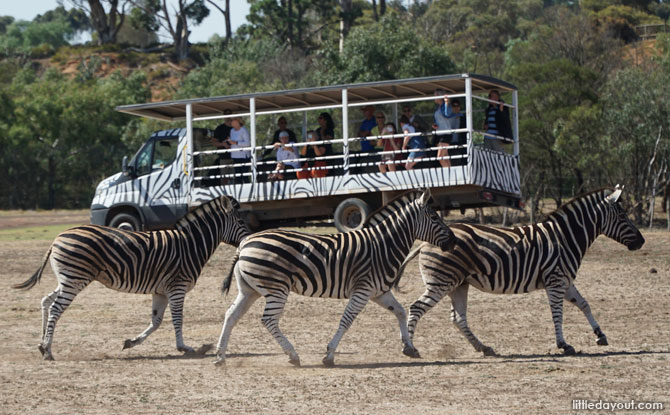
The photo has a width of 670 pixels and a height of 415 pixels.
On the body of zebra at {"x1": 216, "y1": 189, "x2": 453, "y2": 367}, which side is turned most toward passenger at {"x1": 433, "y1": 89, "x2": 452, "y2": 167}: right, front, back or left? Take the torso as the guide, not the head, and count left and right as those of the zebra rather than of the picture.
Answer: left

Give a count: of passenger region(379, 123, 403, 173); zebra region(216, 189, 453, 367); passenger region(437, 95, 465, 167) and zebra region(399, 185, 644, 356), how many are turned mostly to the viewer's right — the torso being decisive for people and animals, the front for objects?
2

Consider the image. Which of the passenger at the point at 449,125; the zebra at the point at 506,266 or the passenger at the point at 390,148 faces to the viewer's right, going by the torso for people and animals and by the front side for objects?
the zebra

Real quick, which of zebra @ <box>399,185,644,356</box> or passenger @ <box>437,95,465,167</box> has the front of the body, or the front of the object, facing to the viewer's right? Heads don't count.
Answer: the zebra

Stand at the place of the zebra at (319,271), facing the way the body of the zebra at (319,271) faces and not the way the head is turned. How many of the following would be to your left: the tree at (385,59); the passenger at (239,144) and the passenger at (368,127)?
3

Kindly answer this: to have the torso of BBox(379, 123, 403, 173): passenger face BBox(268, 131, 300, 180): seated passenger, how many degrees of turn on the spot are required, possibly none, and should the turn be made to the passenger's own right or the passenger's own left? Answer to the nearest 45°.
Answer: approximately 45° to the passenger's own right

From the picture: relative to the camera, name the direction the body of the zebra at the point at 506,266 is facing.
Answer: to the viewer's right

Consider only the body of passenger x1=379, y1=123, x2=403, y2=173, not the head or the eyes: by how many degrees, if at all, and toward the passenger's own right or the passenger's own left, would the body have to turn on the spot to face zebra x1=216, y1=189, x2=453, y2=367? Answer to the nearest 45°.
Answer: approximately 45° to the passenger's own left

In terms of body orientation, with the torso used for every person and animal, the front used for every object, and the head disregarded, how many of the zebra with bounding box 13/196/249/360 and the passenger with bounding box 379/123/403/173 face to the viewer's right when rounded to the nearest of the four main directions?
1

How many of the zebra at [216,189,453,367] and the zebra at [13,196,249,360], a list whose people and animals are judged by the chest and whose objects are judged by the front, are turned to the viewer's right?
2

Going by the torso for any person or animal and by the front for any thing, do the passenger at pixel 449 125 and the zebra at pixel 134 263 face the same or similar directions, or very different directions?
very different directions

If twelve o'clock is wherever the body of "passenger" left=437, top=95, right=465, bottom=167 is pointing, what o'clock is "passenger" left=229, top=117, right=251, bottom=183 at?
"passenger" left=229, top=117, right=251, bottom=183 is roughly at 2 o'clock from "passenger" left=437, top=95, right=465, bottom=167.

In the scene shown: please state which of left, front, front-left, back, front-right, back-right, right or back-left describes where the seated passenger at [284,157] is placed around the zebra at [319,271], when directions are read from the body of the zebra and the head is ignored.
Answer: left

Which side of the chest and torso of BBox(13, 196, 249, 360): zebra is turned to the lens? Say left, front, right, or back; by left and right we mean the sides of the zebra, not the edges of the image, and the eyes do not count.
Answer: right

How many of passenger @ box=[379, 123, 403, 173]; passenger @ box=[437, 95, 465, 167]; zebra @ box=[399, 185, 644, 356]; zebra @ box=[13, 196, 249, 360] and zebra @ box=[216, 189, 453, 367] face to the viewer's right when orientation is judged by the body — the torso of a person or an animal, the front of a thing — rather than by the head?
3

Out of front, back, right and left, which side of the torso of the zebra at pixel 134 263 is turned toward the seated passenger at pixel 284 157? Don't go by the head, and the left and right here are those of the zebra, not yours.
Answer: left

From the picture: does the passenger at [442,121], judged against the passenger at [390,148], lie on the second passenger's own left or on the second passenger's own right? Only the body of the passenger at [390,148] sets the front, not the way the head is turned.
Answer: on the second passenger's own left

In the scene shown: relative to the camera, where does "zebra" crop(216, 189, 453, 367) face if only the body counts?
to the viewer's right
